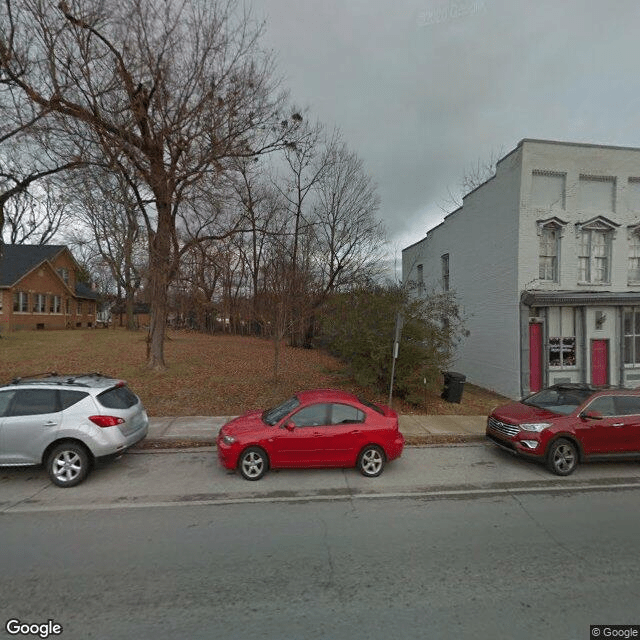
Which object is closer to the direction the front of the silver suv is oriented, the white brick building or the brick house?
the brick house

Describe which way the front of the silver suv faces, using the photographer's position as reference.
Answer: facing away from the viewer and to the left of the viewer

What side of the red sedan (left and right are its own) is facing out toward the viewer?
left

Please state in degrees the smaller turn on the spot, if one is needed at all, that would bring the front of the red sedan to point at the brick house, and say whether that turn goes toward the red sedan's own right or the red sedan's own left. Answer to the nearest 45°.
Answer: approximately 45° to the red sedan's own right

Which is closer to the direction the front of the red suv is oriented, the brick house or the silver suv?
the silver suv

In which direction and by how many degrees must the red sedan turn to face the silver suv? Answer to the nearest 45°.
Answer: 0° — it already faces it

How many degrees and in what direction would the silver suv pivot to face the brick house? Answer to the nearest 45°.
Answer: approximately 45° to its right

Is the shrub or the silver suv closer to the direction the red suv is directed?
the silver suv

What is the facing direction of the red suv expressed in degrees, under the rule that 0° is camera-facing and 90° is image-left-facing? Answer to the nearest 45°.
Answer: approximately 45°
